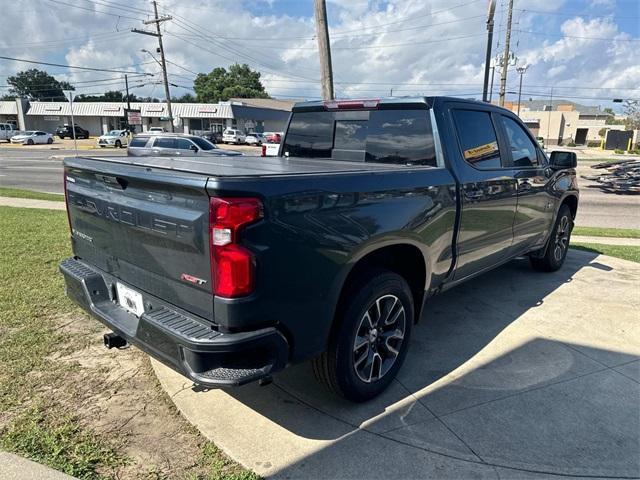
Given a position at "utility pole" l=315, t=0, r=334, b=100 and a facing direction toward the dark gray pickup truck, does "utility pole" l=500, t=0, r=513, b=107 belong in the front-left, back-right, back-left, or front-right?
back-left

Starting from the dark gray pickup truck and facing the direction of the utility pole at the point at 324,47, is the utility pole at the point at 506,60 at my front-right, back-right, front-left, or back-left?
front-right

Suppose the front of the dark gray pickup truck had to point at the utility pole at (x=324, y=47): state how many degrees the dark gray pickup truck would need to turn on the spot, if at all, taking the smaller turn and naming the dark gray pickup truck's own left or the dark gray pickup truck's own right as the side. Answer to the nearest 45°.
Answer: approximately 45° to the dark gray pickup truck's own left

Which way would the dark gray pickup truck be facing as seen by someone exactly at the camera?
facing away from the viewer and to the right of the viewer

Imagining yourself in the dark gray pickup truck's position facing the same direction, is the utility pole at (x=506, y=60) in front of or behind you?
in front
